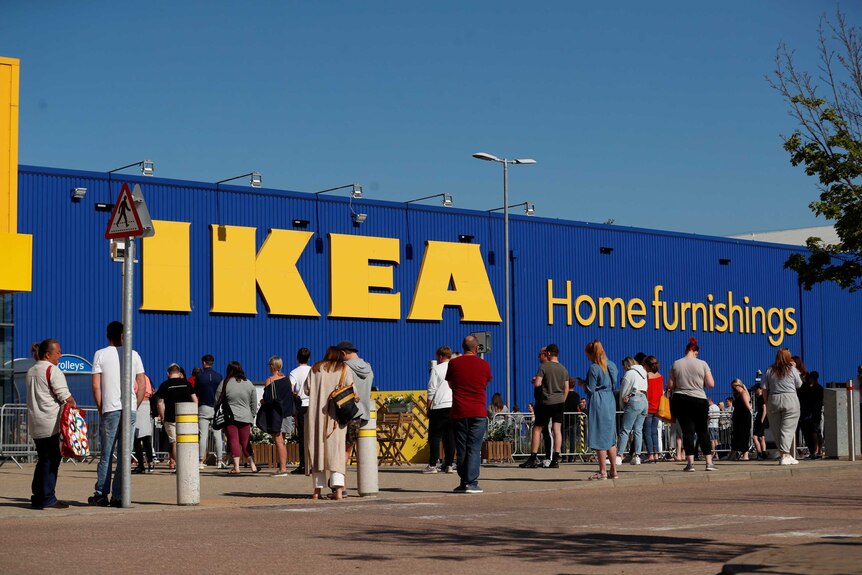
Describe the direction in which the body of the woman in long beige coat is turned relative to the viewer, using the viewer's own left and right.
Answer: facing away from the viewer

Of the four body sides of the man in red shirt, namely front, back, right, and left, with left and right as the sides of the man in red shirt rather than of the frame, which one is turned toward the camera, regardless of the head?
back

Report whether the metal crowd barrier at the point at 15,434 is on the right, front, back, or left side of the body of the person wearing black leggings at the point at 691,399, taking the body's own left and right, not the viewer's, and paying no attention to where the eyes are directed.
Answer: left

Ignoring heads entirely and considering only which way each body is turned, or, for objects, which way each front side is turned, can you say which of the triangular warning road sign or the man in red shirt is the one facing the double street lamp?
the man in red shirt

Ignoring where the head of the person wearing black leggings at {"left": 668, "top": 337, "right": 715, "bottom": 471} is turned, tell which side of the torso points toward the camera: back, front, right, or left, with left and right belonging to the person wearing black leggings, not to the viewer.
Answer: back

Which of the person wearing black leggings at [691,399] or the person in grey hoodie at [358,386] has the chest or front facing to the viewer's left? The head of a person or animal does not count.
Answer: the person in grey hoodie

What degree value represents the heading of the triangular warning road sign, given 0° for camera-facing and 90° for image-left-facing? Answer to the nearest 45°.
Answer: approximately 45°

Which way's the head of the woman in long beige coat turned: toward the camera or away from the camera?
away from the camera

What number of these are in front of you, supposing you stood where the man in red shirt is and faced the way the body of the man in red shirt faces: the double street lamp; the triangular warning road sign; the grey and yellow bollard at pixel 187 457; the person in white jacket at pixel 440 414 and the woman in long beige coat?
2

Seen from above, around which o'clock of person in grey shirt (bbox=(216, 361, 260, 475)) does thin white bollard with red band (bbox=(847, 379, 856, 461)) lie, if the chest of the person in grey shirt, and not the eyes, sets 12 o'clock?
The thin white bollard with red band is roughly at 3 o'clock from the person in grey shirt.

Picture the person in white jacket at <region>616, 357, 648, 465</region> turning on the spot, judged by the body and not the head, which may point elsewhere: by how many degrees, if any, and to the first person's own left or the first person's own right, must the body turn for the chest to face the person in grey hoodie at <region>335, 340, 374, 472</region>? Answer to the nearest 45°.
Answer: approximately 90° to the first person's own left

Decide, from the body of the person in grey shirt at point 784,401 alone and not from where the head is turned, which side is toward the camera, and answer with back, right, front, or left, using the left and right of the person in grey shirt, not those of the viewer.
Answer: back

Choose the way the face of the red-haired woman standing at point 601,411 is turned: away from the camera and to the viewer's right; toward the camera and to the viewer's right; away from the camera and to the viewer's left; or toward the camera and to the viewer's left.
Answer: away from the camera and to the viewer's left

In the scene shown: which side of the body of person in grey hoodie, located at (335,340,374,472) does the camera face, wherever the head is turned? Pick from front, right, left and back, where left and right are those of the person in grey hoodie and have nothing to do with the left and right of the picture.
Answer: left
